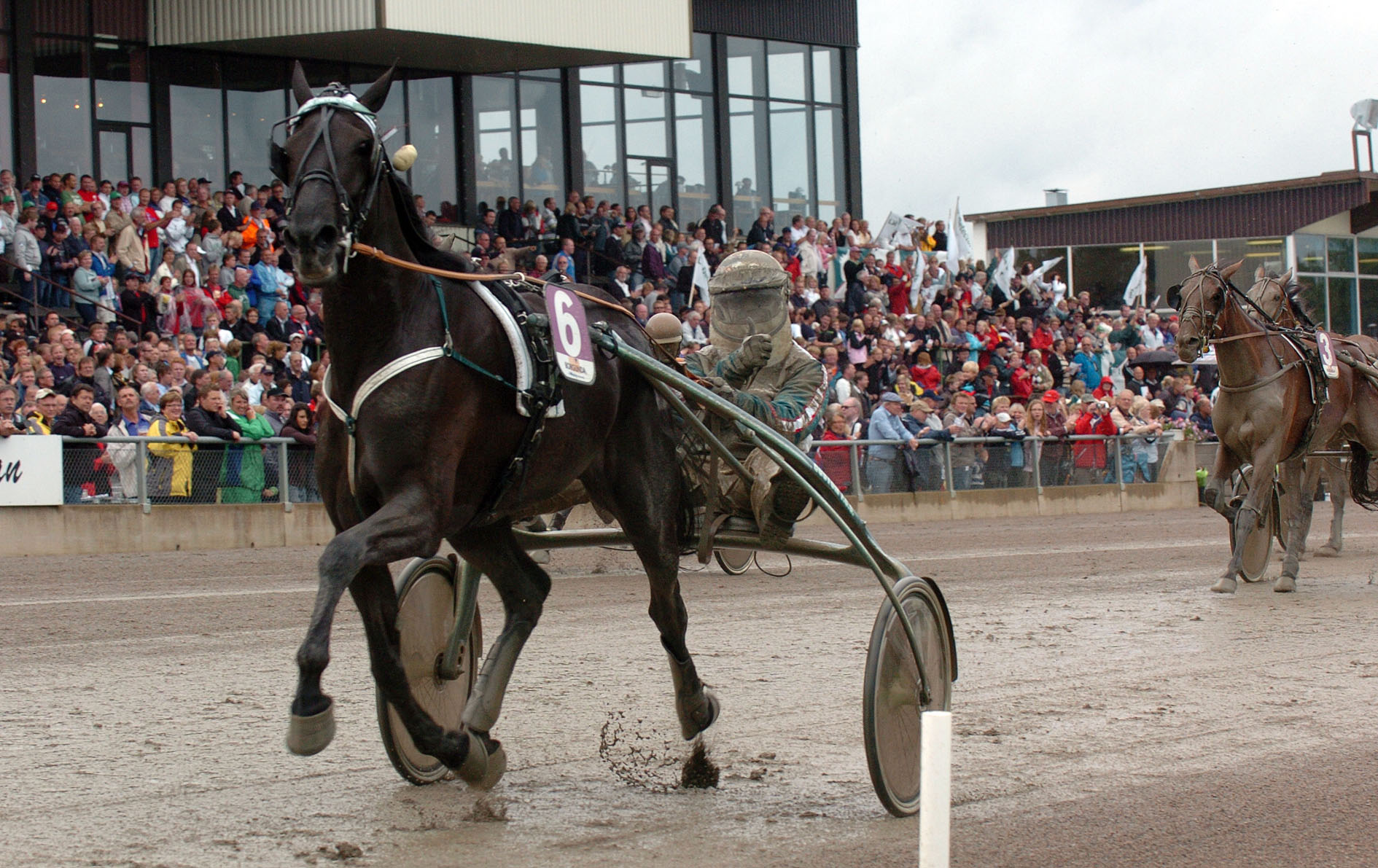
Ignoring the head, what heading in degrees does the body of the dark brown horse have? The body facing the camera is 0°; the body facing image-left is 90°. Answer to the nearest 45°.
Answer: approximately 45°

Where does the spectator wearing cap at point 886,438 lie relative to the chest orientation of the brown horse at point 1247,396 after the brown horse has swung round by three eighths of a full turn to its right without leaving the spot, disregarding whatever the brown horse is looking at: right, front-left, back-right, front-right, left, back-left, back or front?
front-left

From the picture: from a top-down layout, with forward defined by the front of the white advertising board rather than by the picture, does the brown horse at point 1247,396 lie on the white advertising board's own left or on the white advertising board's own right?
on the white advertising board's own left

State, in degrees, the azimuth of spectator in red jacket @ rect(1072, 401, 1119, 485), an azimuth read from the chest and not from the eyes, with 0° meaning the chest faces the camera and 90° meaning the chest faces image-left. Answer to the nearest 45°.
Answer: approximately 0°

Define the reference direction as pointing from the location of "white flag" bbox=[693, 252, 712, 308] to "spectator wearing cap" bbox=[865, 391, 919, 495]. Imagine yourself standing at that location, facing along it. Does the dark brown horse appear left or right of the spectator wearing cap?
right

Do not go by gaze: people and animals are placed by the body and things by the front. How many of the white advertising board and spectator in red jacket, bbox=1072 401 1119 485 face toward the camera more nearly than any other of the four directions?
2

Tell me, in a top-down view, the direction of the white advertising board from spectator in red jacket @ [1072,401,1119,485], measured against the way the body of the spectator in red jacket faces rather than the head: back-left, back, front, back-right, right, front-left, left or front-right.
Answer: front-right

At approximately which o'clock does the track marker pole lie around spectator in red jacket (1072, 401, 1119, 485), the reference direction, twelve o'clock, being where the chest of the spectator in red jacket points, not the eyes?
The track marker pole is roughly at 12 o'clock from the spectator in red jacket.

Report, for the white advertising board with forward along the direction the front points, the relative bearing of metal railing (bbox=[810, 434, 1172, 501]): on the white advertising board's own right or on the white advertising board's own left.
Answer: on the white advertising board's own left
